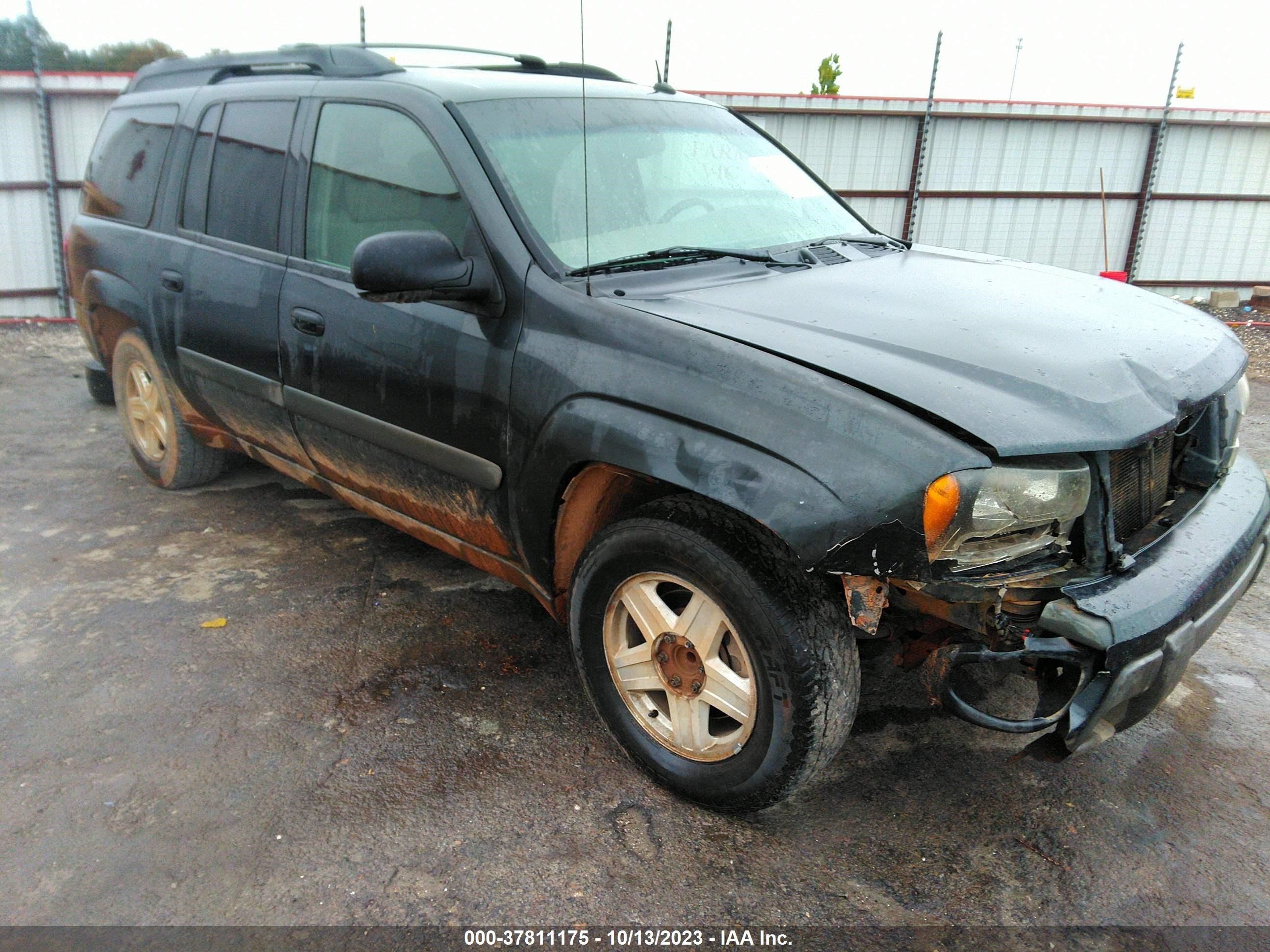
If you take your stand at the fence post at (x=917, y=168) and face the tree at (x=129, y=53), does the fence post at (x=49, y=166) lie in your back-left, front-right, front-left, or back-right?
front-left

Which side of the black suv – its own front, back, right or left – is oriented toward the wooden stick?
left

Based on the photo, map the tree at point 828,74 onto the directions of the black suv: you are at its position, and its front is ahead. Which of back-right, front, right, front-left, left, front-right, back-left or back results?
back-left

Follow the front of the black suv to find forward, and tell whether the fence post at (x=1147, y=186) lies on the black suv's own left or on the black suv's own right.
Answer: on the black suv's own left

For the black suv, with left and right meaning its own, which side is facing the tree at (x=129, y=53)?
back

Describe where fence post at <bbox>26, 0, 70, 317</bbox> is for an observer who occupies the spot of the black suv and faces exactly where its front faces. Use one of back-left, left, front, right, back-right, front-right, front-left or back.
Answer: back

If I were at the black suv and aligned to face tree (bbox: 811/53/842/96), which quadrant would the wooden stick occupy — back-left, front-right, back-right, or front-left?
front-right

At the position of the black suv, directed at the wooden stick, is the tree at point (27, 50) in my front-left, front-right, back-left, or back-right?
front-left

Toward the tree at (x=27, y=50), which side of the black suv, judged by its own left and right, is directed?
back

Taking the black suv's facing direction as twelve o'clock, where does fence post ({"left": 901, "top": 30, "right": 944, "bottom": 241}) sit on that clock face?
The fence post is roughly at 8 o'clock from the black suv.

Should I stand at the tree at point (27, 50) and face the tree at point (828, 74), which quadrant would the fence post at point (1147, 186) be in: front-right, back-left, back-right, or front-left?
front-right

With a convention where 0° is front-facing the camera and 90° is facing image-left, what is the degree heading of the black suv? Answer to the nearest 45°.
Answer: approximately 315°
